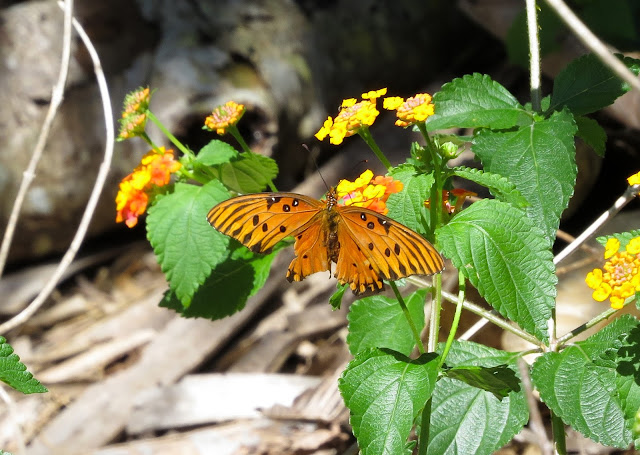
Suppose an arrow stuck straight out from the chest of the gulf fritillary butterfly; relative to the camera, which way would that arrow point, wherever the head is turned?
away from the camera
